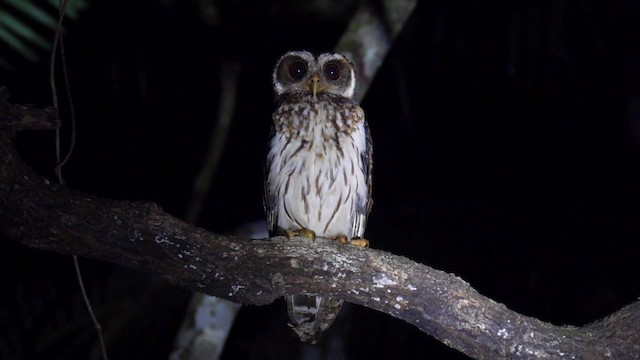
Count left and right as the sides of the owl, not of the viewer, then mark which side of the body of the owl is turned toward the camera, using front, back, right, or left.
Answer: front
